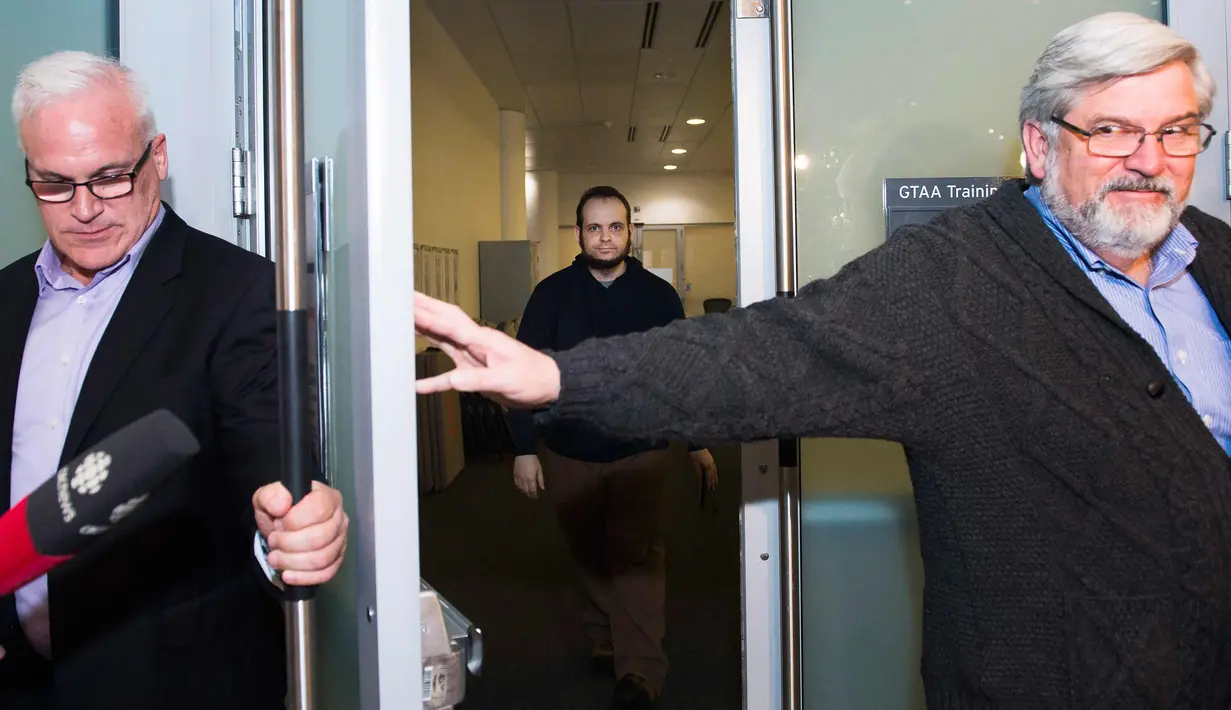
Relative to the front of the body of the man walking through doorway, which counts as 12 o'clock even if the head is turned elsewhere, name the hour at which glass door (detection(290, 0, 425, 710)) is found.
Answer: The glass door is roughly at 12 o'clock from the man walking through doorway.

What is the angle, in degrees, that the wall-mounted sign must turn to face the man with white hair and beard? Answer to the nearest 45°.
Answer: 0° — it already faces them

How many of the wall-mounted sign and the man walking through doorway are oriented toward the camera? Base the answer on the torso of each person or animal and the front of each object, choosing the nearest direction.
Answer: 2

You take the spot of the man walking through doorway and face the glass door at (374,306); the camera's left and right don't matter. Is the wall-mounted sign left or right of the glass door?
left

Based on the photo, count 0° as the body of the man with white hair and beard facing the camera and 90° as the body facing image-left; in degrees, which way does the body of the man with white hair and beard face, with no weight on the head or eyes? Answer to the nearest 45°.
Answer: approximately 315°

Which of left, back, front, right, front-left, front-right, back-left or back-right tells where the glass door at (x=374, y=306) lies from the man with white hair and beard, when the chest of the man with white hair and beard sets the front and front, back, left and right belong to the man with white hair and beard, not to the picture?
right

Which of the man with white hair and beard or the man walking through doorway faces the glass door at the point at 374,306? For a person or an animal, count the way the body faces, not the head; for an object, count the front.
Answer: the man walking through doorway

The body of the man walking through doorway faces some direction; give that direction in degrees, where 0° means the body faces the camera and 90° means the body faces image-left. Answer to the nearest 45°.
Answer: approximately 0°

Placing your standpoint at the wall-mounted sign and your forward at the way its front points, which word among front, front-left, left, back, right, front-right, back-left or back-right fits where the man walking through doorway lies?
back-right

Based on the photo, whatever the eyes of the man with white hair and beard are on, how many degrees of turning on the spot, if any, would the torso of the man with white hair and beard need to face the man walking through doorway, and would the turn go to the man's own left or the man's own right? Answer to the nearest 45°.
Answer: approximately 180°
